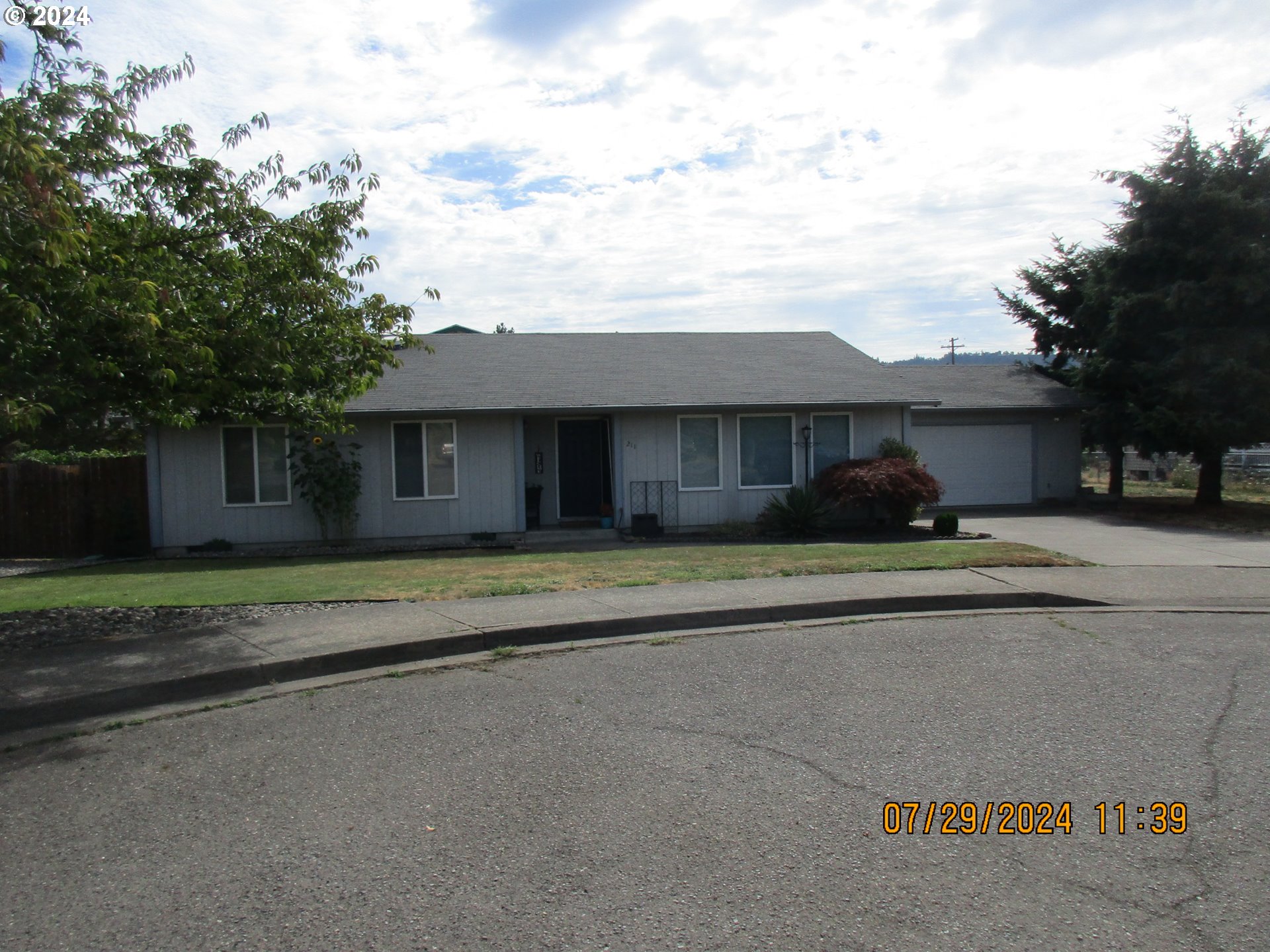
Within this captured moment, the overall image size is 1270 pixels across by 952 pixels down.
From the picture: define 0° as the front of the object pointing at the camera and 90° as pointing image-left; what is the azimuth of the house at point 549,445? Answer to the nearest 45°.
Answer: approximately 0°

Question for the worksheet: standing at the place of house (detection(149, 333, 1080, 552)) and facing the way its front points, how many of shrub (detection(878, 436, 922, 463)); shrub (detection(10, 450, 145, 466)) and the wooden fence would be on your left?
1

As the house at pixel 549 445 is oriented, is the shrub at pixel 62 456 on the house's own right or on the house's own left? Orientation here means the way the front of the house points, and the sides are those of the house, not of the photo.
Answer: on the house's own right

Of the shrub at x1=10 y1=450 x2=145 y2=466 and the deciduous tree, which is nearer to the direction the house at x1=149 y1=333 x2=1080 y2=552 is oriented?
the deciduous tree

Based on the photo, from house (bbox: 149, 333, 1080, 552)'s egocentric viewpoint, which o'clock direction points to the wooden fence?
The wooden fence is roughly at 3 o'clock from the house.

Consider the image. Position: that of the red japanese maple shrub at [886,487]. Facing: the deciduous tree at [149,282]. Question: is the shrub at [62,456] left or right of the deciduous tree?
right

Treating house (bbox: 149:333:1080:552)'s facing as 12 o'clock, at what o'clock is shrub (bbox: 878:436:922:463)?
The shrub is roughly at 9 o'clock from the house.
